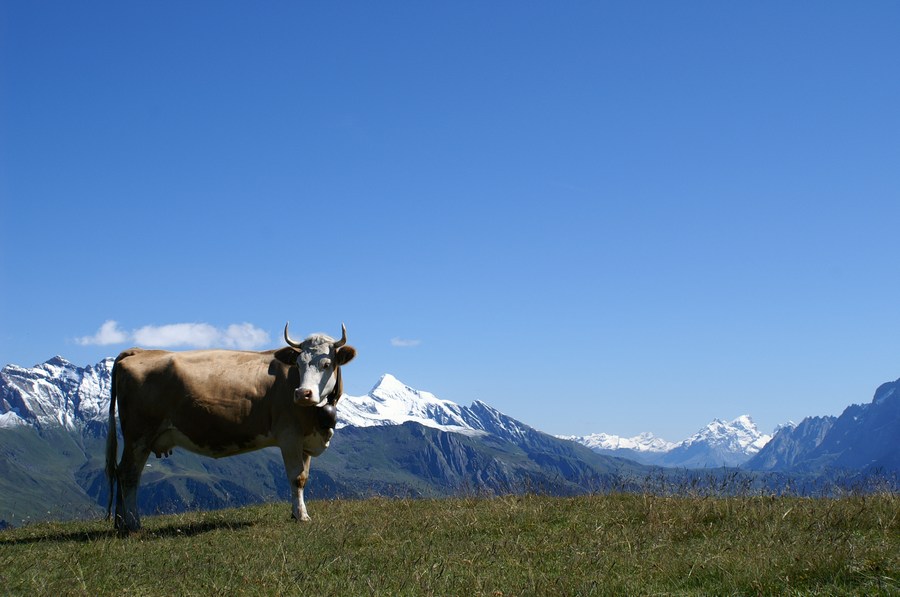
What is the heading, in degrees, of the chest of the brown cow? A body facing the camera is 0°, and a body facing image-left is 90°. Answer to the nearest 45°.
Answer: approximately 270°
